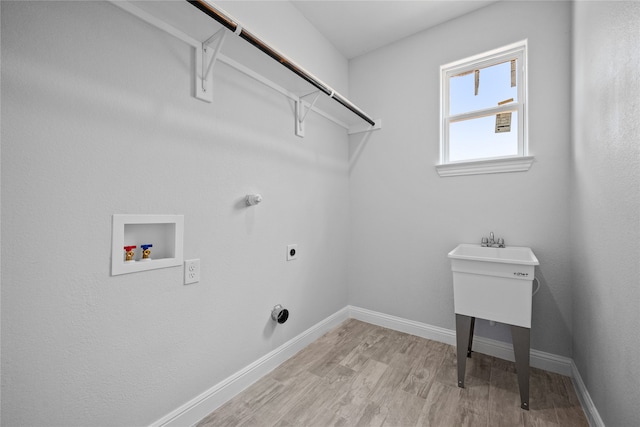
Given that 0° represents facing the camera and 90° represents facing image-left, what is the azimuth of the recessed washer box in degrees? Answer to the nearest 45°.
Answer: approximately 315°

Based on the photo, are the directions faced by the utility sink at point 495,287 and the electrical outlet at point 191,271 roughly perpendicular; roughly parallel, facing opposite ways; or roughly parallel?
roughly perpendicular

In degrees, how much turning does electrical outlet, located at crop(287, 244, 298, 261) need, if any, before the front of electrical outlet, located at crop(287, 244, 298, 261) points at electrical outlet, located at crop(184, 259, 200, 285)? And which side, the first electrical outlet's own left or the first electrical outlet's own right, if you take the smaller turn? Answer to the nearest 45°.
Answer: approximately 90° to the first electrical outlet's own right

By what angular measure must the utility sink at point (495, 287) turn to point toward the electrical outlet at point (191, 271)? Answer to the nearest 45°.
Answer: approximately 45° to its right

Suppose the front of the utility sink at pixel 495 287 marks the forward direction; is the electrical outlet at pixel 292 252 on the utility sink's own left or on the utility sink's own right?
on the utility sink's own right

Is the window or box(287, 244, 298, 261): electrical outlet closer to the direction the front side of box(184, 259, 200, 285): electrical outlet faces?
the window

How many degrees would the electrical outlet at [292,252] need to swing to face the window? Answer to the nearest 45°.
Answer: approximately 45° to its left

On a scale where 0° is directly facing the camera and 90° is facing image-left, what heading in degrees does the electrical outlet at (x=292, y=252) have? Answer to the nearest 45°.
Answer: approximately 315°

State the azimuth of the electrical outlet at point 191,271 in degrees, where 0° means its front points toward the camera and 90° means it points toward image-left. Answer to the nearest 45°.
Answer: approximately 315°

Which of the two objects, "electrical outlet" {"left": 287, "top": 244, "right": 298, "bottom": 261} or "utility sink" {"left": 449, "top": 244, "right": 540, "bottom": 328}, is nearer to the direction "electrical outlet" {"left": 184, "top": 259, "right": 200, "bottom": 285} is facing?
the utility sink

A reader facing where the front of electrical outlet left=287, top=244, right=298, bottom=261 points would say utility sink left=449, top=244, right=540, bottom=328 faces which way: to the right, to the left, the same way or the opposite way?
to the right
